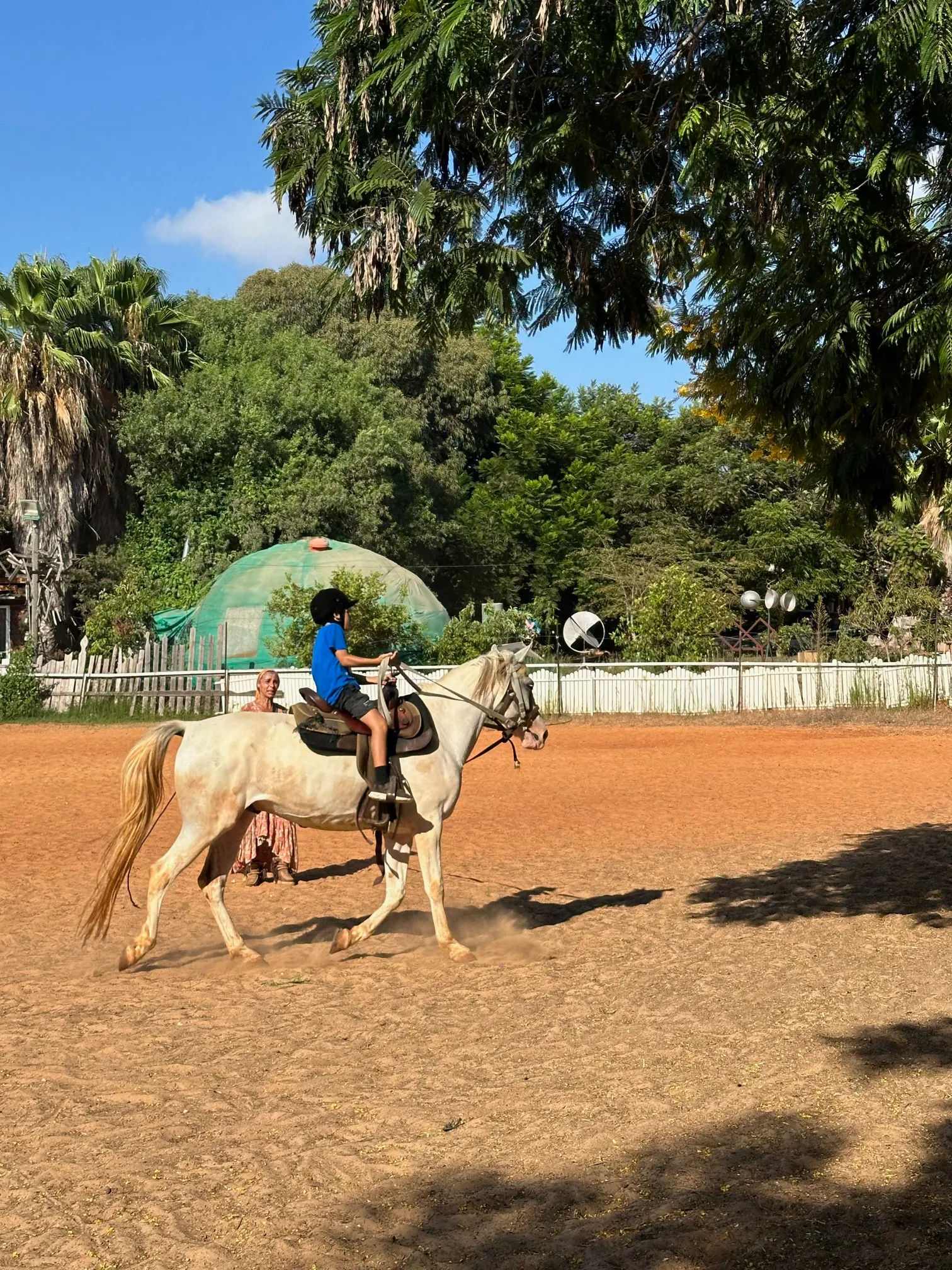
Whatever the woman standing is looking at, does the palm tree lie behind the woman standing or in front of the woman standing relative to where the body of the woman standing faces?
behind

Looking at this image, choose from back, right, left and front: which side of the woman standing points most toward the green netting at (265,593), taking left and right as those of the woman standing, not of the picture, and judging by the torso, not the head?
back

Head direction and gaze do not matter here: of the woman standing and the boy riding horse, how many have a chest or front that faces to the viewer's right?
1

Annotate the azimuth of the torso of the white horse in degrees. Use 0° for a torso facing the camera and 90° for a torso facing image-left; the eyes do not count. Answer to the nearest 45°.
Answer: approximately 270°

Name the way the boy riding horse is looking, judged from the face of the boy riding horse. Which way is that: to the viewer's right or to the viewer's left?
to the viewer's right

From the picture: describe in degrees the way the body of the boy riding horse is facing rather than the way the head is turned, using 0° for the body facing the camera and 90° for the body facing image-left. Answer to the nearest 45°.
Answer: approximately 270°

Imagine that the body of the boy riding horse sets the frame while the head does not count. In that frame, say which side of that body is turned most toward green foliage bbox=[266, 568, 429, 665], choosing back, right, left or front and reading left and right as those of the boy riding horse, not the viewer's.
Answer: left

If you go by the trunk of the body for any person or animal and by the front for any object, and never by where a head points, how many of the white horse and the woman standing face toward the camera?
1

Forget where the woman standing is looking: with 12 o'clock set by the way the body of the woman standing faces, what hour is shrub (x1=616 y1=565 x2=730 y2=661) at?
The shrub is roughly at 7 o'clock from the woman standing.

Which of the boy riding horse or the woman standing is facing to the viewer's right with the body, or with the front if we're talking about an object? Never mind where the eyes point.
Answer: the boy riding horse

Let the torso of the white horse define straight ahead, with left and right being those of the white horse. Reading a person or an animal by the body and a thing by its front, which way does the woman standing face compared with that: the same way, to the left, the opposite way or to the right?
to the right
